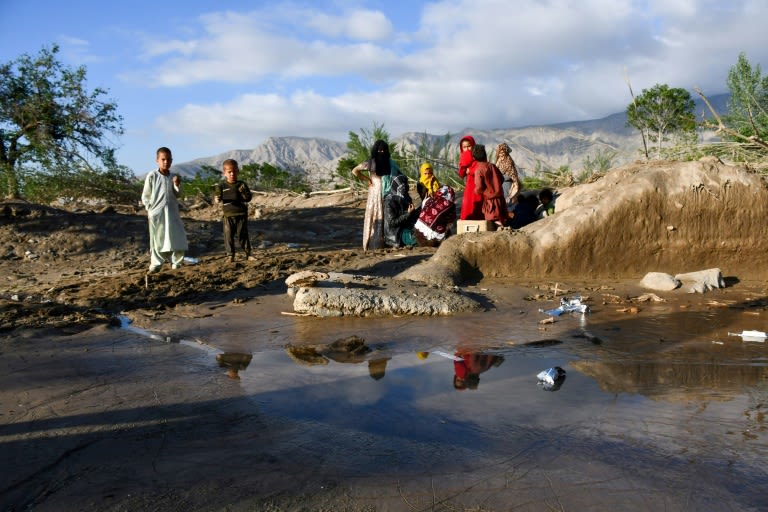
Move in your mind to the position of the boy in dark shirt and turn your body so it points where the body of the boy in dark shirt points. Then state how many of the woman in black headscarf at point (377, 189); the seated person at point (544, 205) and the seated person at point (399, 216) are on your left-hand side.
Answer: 3

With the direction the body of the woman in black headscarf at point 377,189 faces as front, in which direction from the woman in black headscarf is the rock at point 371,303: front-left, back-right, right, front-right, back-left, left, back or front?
front

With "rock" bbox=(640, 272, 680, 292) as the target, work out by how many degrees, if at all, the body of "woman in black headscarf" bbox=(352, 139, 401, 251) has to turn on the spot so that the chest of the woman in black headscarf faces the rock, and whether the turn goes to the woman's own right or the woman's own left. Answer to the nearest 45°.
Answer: approximately 45° to the woman's own left

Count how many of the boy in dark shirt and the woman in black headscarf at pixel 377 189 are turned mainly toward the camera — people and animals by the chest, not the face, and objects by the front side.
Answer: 2

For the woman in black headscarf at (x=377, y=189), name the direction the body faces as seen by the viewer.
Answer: toward the camera

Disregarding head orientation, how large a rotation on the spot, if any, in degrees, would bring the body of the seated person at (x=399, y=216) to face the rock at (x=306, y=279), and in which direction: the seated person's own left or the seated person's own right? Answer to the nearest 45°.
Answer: approximately 90° to the seated person's own right

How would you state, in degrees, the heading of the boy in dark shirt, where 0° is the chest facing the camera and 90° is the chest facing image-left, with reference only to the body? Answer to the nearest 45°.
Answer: approximately 0°

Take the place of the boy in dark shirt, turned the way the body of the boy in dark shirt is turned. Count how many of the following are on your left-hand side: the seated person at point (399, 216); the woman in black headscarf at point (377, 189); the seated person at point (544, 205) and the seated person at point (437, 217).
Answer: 4

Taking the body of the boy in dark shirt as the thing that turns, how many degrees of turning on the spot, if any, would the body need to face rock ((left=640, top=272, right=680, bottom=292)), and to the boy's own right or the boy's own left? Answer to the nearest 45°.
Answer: approximately 45° to the boy's own left

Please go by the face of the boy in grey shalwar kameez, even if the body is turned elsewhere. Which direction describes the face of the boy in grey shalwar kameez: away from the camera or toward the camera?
toward the camera

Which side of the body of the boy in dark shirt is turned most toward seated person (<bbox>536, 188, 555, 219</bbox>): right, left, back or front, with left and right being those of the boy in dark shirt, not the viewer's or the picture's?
left
